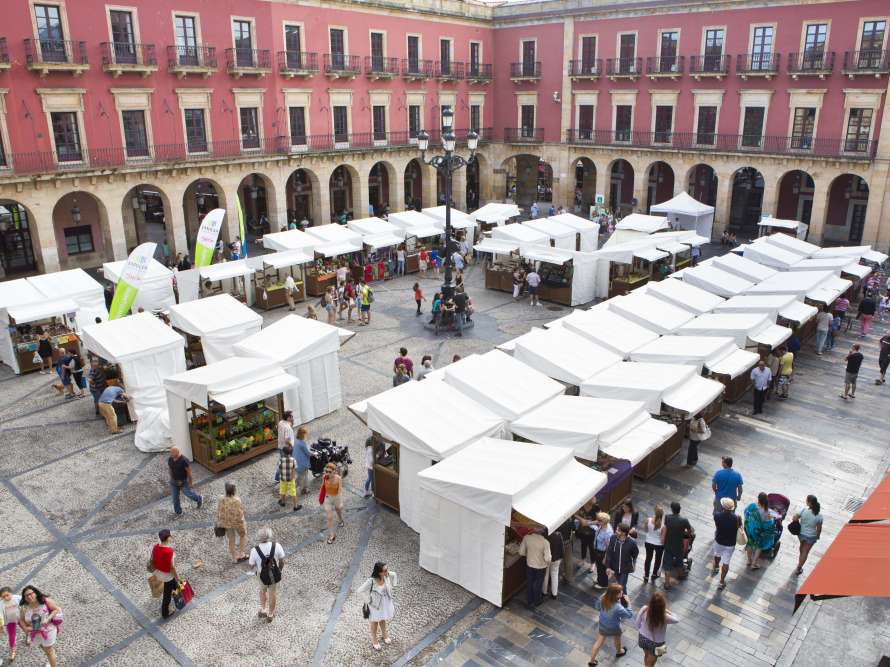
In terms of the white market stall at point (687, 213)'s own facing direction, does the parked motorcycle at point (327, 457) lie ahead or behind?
ahead

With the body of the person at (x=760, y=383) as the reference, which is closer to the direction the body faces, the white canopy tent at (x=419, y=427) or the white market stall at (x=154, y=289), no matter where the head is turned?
the white canopy tent

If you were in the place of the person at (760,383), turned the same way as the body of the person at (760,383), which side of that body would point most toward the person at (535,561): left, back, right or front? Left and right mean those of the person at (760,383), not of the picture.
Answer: front

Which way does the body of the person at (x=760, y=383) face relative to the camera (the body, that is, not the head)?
toward the camera

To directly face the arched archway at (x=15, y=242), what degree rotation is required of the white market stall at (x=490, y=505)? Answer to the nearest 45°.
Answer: approximately 180°

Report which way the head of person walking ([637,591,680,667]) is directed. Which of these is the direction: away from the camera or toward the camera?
away from the camera

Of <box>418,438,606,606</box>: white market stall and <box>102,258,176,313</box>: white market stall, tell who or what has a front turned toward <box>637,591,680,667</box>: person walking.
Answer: <box>418,438,606,606</box>: white market stall

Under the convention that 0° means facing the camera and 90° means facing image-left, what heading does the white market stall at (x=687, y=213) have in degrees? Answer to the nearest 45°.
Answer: approximately 45°

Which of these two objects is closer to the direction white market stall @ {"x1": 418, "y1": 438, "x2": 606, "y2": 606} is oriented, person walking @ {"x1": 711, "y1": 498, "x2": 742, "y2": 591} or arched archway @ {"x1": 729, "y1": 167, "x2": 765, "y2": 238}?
the person walking

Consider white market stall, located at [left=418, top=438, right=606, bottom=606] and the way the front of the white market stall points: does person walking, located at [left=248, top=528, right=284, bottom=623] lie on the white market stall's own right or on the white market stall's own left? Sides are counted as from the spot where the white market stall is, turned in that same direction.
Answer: on the white market stall's own right

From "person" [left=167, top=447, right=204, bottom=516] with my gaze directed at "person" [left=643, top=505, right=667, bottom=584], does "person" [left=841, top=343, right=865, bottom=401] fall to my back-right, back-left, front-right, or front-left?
front-left

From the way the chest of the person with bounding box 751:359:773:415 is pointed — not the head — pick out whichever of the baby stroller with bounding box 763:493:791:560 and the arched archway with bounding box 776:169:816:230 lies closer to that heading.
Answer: the baby stroller
